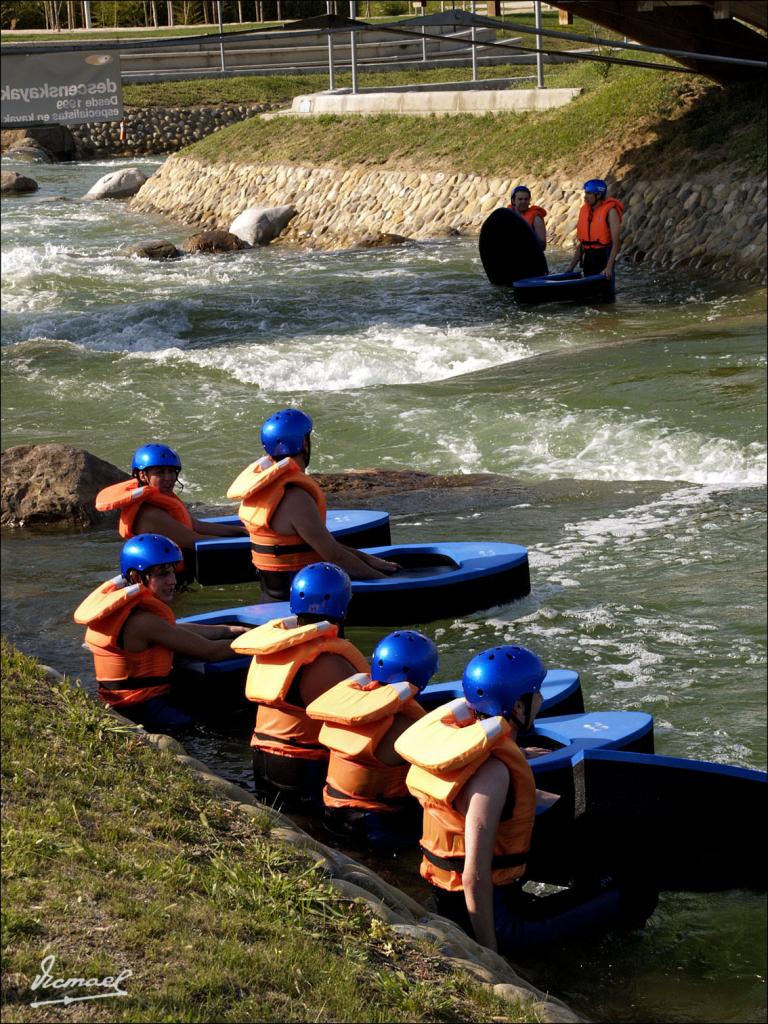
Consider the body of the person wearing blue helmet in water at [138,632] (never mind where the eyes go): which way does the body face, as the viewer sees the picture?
to the viewer's right

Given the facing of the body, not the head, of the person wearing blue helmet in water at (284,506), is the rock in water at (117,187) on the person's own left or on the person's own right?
on the person's own left

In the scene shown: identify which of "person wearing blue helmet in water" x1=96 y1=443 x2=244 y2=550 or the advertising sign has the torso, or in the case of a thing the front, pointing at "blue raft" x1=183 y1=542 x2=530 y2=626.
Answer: the person wearing blue helmet in water

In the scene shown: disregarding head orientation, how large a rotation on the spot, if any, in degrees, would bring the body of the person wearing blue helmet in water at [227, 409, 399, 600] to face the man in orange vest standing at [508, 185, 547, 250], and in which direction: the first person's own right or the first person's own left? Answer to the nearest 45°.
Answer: approximately 45° to the first person's own left

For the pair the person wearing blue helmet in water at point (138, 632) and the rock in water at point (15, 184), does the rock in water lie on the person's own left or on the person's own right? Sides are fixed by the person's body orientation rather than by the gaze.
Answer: on the person's own left

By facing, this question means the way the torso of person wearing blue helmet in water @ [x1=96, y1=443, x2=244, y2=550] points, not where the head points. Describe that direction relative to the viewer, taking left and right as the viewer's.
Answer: facing to the right of the viewer

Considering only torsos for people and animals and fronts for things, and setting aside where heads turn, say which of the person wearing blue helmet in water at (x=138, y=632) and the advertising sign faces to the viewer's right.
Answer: the person wearing blue helmet in water

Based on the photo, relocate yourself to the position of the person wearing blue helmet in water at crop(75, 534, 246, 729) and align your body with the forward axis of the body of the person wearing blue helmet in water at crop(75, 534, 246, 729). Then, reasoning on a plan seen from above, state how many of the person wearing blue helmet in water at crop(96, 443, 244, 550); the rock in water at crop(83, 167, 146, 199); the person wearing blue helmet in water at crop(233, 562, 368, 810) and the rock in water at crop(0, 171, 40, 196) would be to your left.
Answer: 3

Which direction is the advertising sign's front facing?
away from the camera

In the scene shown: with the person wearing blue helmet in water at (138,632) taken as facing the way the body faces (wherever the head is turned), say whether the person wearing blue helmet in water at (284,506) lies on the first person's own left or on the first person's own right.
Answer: on the first person's own left
